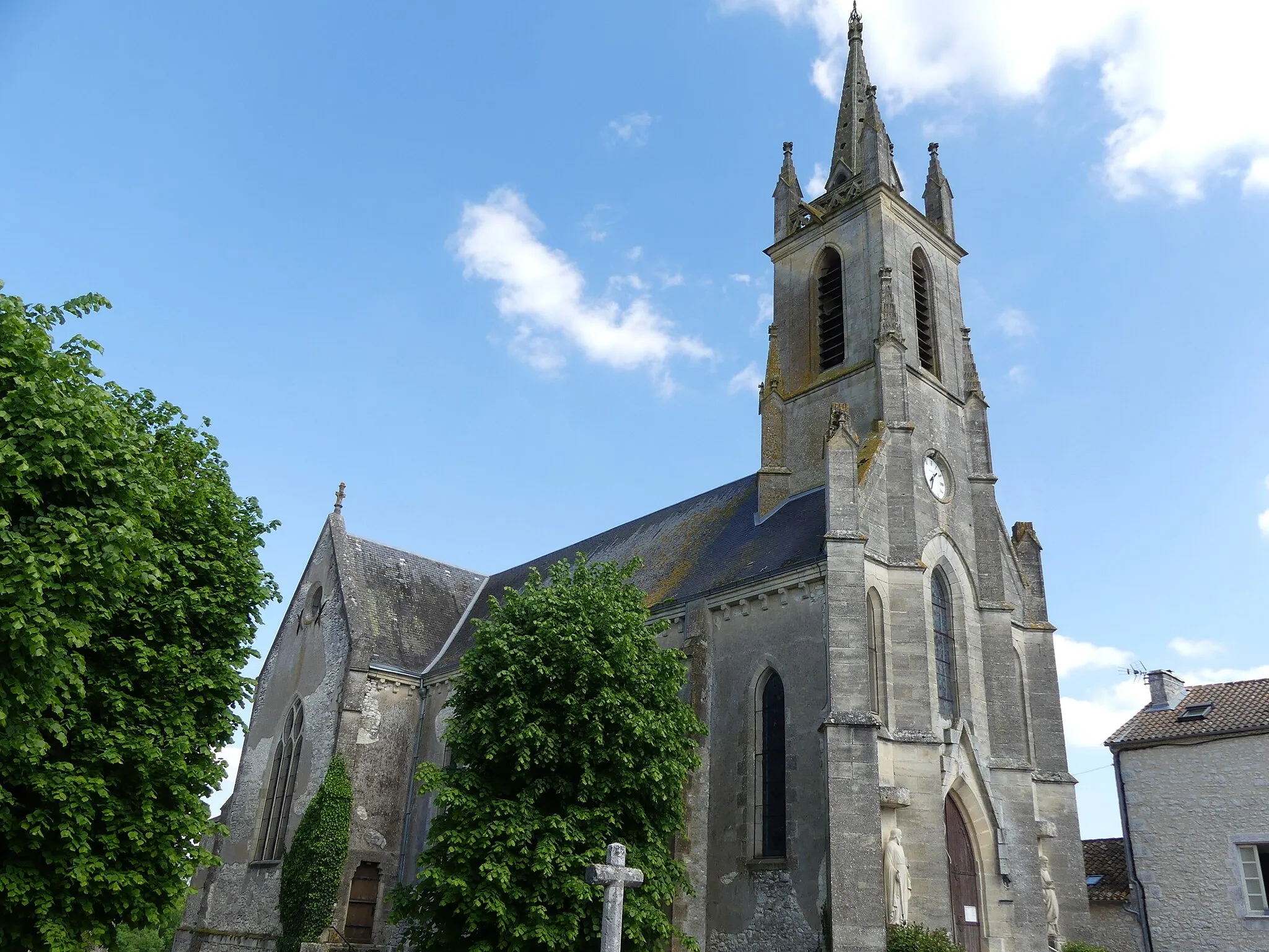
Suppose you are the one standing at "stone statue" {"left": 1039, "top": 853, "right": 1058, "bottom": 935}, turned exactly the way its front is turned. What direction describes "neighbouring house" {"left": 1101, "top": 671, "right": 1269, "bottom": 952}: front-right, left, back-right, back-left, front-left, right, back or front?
left

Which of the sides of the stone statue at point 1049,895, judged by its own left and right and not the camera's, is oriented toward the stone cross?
right

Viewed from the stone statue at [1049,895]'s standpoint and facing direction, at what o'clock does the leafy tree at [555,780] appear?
The leafy tree is roughly at 3 o'clock from the stone statue.

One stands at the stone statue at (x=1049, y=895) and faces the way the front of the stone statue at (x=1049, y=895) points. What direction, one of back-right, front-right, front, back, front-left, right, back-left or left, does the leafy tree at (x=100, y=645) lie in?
right

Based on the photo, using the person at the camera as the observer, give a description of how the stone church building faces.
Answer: facing the viewer and to the right of the viewer

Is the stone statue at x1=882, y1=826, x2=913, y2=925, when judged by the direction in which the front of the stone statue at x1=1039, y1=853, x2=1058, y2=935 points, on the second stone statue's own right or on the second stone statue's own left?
on the second stone statue's own right

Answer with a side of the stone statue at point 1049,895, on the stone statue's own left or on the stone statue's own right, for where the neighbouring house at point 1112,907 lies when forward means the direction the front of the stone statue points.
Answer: on the stone statue's own left

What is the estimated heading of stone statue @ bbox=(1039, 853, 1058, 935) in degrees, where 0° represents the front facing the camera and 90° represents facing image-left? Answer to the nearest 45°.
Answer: approximately 315°
